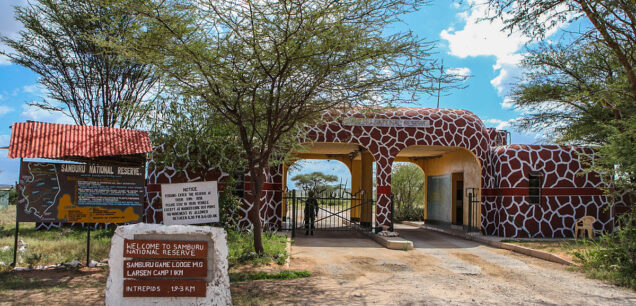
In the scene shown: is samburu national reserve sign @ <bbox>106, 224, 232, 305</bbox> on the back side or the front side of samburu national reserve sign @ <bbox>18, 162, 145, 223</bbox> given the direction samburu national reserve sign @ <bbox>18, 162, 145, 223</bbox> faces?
on the front side

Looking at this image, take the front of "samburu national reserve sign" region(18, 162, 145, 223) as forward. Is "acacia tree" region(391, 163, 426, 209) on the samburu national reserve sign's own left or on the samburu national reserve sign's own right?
on the samburu national reserve sign's own left

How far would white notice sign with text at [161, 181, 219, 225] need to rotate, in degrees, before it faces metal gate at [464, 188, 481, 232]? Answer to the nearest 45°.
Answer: approximately 135° to its left

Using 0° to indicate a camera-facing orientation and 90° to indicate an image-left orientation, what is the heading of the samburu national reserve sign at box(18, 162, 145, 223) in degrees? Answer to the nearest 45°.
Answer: approximately 0°

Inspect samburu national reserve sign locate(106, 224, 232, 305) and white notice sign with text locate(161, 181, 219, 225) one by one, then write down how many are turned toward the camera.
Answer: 2

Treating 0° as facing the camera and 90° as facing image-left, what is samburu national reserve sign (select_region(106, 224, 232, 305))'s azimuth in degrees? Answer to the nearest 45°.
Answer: approximately 0°

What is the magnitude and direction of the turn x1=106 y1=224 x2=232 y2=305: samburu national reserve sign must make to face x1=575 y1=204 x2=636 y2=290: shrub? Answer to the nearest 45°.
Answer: approximately 90° to its left

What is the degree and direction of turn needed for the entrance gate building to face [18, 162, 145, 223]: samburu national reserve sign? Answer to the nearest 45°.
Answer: approximately 45° to its right
